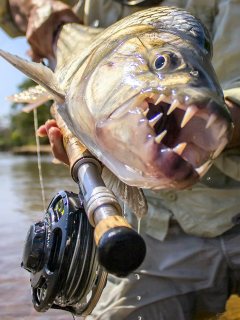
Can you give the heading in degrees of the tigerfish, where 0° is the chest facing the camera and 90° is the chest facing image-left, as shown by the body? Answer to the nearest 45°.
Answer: approximately 315°
